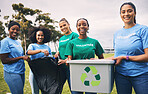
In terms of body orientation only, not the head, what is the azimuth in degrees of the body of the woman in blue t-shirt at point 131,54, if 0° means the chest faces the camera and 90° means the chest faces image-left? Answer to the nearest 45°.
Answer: approximately 45°

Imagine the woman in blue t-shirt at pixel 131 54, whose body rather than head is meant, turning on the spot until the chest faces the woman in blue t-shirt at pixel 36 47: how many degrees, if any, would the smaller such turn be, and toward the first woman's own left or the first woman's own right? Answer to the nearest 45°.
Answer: approximately 45° to the first woman's own right

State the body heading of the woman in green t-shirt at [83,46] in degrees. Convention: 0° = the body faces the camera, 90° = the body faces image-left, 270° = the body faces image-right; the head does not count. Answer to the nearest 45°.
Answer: approximately 0°

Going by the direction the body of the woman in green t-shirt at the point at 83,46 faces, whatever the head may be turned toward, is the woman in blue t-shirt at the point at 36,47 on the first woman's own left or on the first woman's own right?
on the first woman's own right

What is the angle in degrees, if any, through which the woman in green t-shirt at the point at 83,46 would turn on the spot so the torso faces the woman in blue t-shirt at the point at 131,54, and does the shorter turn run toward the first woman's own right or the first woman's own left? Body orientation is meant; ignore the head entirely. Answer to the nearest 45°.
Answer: approximately 45° to the first woman's own left

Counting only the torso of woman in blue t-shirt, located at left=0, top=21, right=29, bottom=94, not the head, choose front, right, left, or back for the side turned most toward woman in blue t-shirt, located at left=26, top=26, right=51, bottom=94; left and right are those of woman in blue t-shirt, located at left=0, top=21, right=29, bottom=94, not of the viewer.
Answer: left

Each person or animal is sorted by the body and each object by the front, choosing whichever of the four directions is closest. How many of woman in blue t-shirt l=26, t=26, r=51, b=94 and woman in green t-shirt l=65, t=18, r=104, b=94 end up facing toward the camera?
2

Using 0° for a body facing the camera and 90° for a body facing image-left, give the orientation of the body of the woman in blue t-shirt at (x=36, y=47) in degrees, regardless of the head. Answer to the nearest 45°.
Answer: approximately 0°

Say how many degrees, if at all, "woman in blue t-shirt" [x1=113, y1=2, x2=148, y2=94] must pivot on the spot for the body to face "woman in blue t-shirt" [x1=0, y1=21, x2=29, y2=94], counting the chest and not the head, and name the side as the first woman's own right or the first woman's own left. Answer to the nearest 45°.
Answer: approximately 45° to the first woman's own right

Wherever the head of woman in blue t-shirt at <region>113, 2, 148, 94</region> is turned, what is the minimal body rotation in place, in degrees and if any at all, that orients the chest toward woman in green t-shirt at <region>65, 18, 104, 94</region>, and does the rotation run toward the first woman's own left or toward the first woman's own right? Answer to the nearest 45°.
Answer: approximately 45° to the first woman's own right

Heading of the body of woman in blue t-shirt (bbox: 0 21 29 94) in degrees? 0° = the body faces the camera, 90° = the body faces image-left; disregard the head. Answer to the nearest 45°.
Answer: approximately 315°
